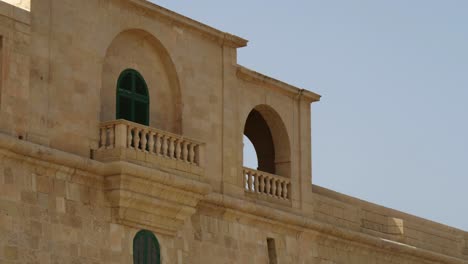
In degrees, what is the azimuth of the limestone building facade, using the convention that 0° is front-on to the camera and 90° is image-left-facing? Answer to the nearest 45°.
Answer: approximately 315°
